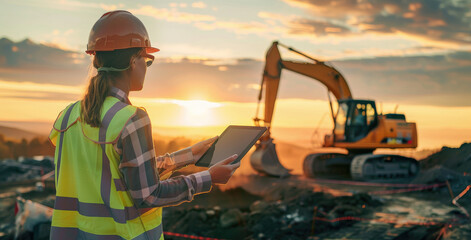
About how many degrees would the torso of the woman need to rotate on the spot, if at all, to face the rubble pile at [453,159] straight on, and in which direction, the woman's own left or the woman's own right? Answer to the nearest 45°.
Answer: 0° — they already face it

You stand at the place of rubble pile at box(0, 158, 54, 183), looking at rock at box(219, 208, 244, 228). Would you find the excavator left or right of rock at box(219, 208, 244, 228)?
left

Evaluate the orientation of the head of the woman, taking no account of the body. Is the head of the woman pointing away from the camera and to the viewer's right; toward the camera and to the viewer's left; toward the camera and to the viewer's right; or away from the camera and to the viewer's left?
away from the camera and to the viewer's right

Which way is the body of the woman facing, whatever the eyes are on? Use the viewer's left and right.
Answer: facing away from the viewer and to the right of the viewer

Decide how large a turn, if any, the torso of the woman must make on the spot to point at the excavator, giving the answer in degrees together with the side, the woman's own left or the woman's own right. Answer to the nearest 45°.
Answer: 0° — they already face it
